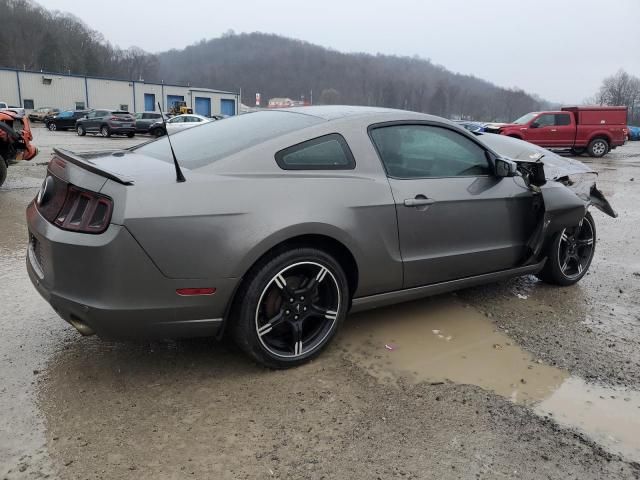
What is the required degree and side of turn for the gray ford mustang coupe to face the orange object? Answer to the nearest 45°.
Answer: approximately 90° to its left

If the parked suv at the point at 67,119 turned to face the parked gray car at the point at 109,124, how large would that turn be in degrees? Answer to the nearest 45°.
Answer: approximately 45° to its left

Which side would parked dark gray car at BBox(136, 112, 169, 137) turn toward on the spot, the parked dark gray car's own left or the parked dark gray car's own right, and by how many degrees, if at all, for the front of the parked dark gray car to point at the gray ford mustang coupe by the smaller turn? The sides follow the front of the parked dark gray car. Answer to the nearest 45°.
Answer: approximately 45° to the parked dark gray car's own left

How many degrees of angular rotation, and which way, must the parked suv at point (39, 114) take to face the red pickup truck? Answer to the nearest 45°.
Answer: approximately 90° to its left

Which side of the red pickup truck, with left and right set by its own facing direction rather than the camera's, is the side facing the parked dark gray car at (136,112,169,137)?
front

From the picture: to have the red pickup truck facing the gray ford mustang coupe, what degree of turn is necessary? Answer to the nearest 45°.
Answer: approximately 90° to its left

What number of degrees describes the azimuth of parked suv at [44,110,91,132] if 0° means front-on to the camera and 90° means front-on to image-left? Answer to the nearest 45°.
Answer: approximately 45°

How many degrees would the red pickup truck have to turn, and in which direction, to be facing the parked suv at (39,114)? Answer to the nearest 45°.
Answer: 0° — it already faces it

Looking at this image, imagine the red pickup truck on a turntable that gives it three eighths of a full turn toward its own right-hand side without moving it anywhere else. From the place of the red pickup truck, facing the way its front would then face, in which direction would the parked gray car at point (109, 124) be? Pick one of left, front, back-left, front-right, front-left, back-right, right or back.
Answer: back-left

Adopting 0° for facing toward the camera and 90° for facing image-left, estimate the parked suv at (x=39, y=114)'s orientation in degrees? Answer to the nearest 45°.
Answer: approximately 45°

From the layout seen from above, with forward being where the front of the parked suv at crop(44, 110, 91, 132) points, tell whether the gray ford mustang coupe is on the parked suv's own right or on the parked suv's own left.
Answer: on the parked suv's own left

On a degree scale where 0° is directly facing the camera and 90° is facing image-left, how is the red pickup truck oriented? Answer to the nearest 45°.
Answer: approximately 90°

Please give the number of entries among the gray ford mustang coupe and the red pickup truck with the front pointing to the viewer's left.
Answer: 1

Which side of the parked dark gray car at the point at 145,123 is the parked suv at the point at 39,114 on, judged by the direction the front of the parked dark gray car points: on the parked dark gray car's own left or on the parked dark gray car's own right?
on the parked dark gray car's own right
